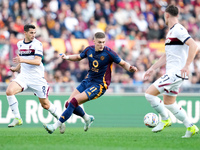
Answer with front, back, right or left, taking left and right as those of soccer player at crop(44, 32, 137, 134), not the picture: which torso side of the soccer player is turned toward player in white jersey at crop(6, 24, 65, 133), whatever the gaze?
right

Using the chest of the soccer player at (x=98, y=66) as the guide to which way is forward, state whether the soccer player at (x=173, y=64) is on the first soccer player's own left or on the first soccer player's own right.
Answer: on the first soccer player's own left

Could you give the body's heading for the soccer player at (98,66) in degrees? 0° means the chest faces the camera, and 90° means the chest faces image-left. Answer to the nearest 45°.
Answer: approximately 45°

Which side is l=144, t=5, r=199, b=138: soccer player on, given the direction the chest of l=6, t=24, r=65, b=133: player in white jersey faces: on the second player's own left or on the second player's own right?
on the second player's own left
